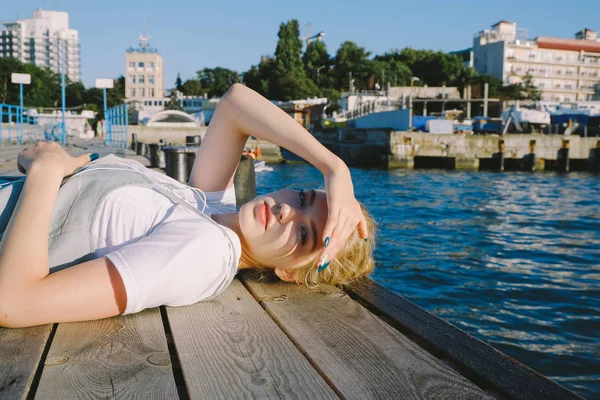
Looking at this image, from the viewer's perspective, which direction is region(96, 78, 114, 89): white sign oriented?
toward the camera

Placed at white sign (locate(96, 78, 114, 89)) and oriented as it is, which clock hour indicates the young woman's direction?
The young woman is roughly at 12 o'clock from the white sign.

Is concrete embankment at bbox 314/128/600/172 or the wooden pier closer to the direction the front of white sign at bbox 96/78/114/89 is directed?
the wooden pier

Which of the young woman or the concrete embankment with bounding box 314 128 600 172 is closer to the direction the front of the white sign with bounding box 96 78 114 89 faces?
the young woman

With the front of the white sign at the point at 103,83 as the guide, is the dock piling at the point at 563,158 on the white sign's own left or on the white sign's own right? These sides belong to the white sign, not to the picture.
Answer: on the white sign's own left

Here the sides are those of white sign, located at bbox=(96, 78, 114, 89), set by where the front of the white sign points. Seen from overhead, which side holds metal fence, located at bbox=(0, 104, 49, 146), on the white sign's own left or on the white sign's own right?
on the white sign's own right

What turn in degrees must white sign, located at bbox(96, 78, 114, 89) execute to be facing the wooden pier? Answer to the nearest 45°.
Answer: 0° — it already faces it

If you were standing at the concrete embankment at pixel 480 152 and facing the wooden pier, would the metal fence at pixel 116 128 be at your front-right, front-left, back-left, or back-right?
front-right

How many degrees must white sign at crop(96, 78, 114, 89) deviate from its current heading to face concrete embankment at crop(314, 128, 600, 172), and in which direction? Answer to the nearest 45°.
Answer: approximately 90° to its left

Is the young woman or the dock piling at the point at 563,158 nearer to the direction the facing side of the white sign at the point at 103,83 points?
the young woman
